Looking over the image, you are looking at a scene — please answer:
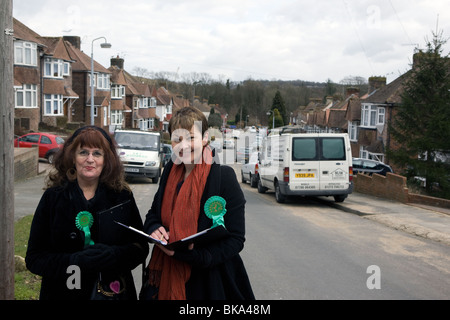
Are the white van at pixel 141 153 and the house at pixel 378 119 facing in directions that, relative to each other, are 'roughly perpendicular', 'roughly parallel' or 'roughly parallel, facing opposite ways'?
roughly perpendicular

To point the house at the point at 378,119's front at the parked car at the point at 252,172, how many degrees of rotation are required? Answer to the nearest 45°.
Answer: approximately 45° to its left

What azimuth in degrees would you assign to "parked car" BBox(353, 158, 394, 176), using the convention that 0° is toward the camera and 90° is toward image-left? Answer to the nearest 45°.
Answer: approximately 270°
